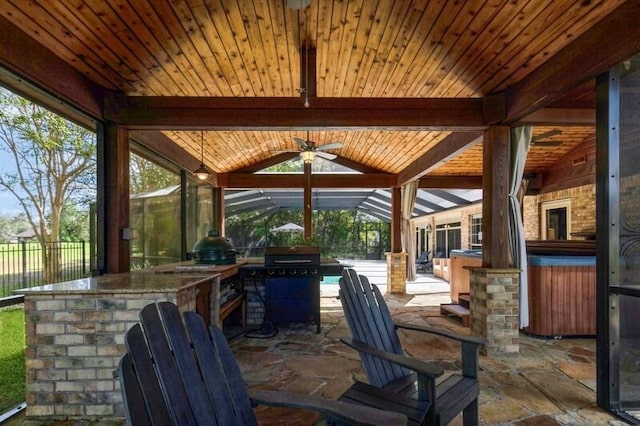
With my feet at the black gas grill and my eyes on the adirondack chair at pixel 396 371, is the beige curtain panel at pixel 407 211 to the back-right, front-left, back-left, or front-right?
back-left

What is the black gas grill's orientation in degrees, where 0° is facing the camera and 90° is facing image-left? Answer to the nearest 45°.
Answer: approximately 0°

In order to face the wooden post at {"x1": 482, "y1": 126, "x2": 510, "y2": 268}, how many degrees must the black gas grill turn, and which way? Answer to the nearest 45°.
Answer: approximately 45° to its left
